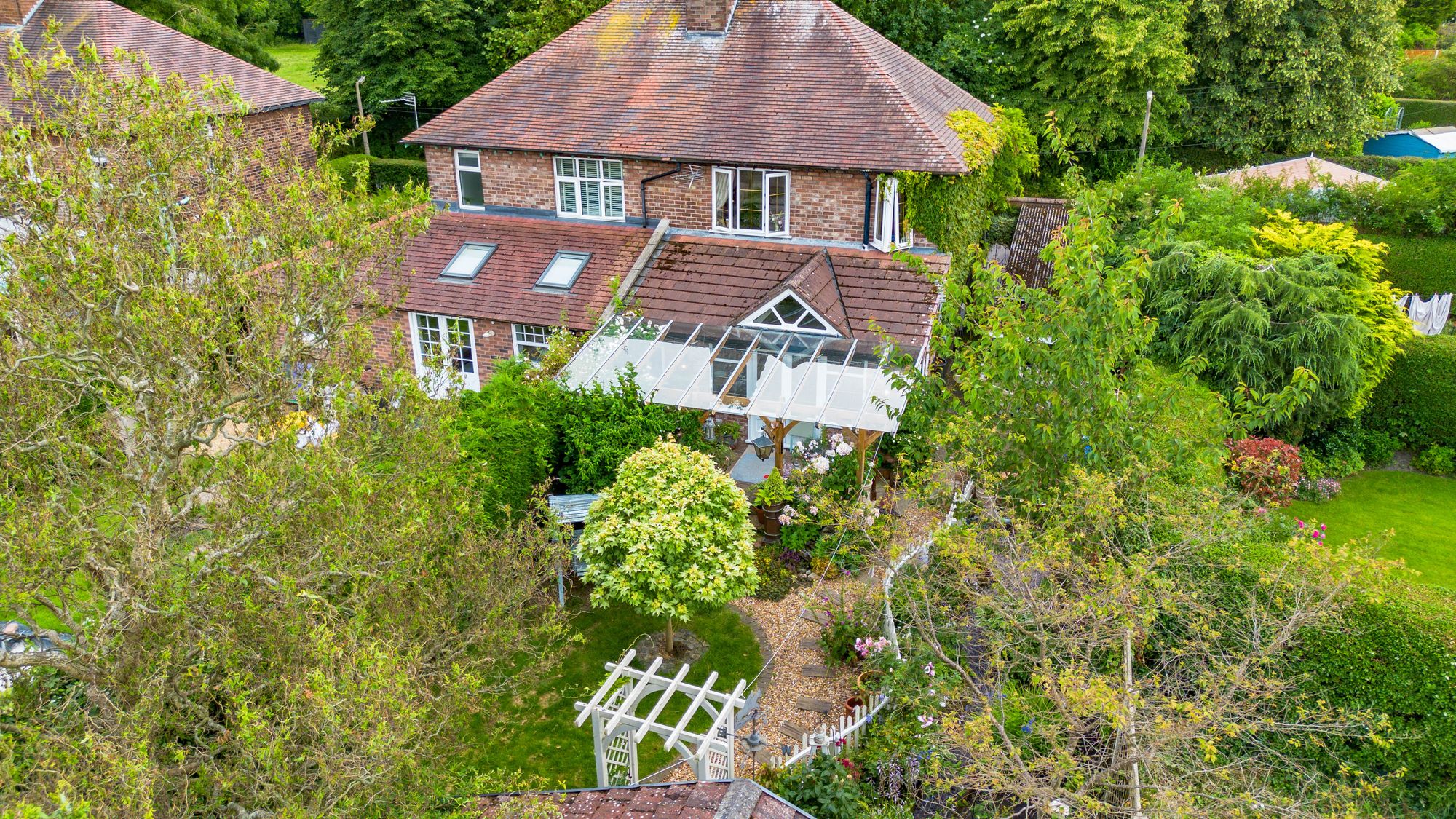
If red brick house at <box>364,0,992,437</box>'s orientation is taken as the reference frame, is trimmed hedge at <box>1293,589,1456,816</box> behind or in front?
behind

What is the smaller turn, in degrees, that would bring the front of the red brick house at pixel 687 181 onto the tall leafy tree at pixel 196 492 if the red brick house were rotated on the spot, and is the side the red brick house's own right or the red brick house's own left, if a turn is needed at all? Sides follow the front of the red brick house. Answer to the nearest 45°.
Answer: approximately 180°

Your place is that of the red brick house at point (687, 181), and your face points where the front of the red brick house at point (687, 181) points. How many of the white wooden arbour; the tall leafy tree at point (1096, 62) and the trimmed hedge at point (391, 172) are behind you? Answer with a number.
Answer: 1

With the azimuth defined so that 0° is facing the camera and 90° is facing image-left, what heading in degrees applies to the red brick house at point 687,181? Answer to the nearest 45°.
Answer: approximately 180°

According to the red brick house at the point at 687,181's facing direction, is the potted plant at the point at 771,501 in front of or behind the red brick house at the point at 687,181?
behind

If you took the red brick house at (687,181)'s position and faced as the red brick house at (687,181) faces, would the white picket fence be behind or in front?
behind
